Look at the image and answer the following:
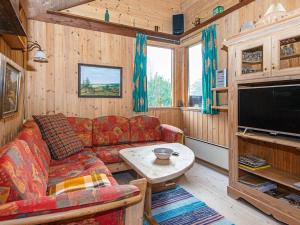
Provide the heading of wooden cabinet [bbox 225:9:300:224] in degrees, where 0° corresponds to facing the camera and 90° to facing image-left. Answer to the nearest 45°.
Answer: approximately 45°

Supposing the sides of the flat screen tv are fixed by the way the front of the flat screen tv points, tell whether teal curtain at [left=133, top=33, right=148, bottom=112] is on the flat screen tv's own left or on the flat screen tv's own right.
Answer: on the flat screen tv's own right

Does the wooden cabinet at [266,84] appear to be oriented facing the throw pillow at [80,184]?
yes

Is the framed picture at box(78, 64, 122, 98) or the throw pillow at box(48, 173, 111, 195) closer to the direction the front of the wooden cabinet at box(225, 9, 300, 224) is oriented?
the throw pillow

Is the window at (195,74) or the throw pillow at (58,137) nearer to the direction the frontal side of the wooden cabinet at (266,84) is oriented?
the throw pillow

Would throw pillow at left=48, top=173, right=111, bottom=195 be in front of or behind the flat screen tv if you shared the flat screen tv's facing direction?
in front

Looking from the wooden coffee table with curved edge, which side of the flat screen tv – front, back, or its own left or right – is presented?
front

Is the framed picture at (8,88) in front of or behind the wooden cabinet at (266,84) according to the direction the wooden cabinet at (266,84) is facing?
in front

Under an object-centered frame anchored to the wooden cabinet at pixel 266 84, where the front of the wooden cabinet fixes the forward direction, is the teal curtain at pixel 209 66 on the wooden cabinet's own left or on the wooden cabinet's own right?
on the wooden cabinet's own right
